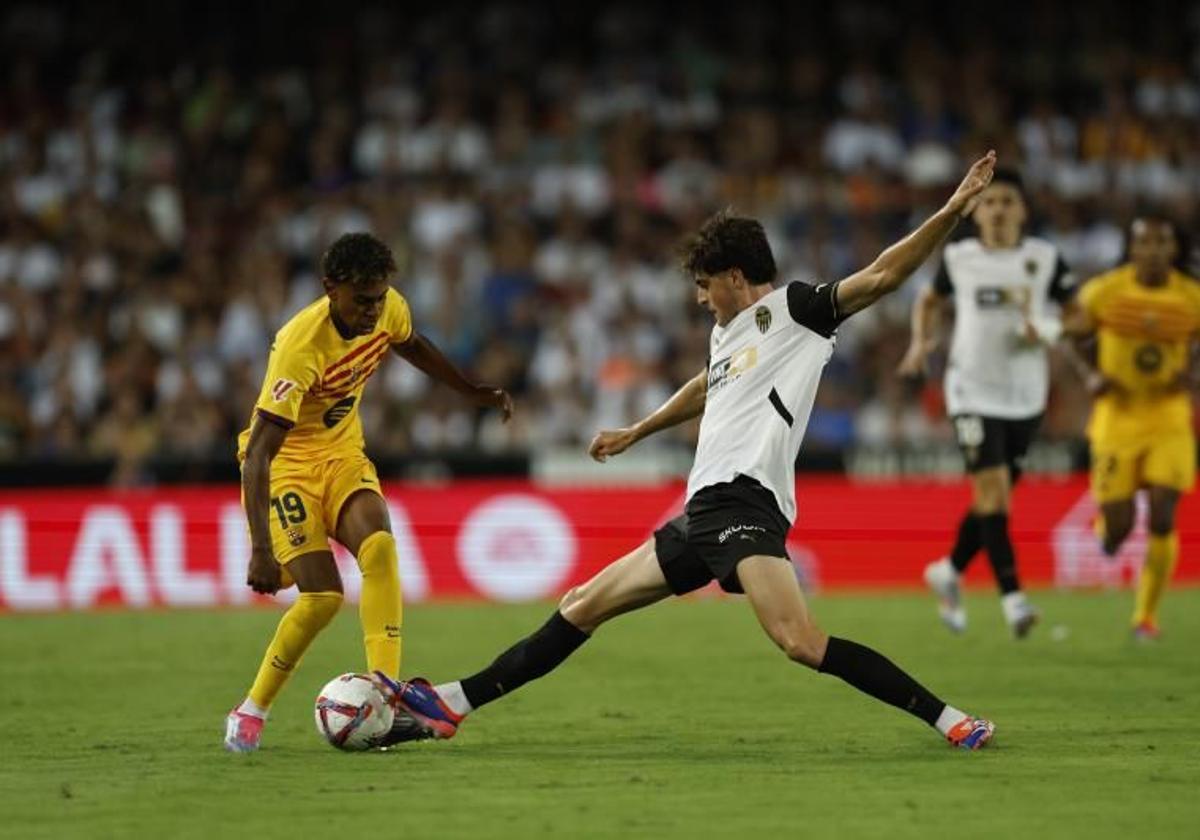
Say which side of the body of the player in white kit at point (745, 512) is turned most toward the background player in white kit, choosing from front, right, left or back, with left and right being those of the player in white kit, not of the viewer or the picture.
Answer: back

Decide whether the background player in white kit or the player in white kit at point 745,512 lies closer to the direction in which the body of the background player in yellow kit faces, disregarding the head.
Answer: the player in white kit

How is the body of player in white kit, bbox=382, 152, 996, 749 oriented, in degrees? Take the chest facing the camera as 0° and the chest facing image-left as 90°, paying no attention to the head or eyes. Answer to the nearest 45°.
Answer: approximately 45°

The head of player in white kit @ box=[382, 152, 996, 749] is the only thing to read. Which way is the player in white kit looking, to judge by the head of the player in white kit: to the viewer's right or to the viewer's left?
to the viewer's left

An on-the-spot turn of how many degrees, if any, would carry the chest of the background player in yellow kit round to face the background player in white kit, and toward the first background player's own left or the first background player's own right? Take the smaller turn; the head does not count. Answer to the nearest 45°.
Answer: approximately 90° to the first background player's own right

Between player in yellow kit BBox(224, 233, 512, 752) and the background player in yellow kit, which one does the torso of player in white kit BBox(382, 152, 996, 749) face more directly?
the player in yellow kit

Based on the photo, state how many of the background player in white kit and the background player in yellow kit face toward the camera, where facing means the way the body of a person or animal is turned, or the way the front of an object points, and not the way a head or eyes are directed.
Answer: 2
